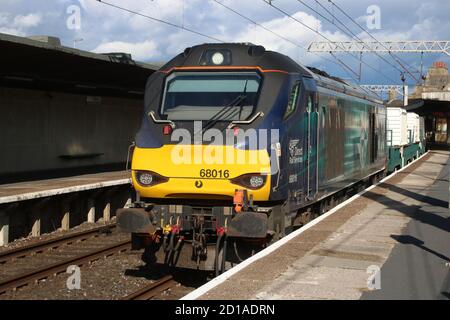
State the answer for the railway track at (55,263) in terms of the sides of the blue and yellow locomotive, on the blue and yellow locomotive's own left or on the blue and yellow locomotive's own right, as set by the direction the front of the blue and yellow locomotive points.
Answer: on the blue and yellow locomotive's own right

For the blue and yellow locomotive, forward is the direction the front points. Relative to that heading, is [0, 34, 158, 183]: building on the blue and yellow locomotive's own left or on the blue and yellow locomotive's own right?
on the blue and yellow locomotive's own right

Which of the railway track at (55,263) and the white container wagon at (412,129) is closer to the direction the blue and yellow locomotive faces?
the railway track

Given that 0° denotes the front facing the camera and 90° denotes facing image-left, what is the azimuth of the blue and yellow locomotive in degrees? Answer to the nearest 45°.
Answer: approximately 45°

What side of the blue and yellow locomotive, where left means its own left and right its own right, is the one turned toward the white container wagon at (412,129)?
back
